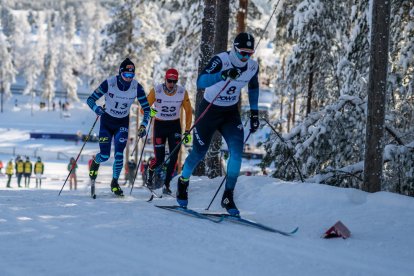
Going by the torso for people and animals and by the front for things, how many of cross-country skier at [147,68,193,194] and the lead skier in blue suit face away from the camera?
0

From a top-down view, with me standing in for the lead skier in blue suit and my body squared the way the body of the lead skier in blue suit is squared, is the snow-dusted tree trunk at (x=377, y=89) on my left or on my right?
on my left

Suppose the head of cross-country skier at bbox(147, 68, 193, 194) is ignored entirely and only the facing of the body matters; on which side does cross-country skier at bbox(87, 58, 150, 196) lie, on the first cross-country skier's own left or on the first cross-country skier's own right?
on the first cross-country skier's own right

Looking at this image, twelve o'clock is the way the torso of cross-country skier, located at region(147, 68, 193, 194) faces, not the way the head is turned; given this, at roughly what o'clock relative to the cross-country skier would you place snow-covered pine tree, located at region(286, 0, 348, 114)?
The snow-covered pine tree is roughly at 7 o'clock from the cross-country skier.

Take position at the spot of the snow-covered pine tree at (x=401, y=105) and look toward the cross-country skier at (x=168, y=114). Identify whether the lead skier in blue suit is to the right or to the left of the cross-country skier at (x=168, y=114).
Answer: left

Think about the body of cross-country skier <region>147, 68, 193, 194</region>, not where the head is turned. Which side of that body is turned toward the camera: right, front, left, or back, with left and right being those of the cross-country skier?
front

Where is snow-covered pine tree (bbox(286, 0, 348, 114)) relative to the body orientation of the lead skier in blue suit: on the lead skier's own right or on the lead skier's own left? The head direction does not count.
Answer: on the lead skier's own left

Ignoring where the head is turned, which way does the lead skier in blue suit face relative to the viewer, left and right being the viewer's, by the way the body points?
facing the viewer and to the right of the viewer

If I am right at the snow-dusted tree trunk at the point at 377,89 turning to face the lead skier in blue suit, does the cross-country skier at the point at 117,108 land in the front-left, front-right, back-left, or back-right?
front-right
